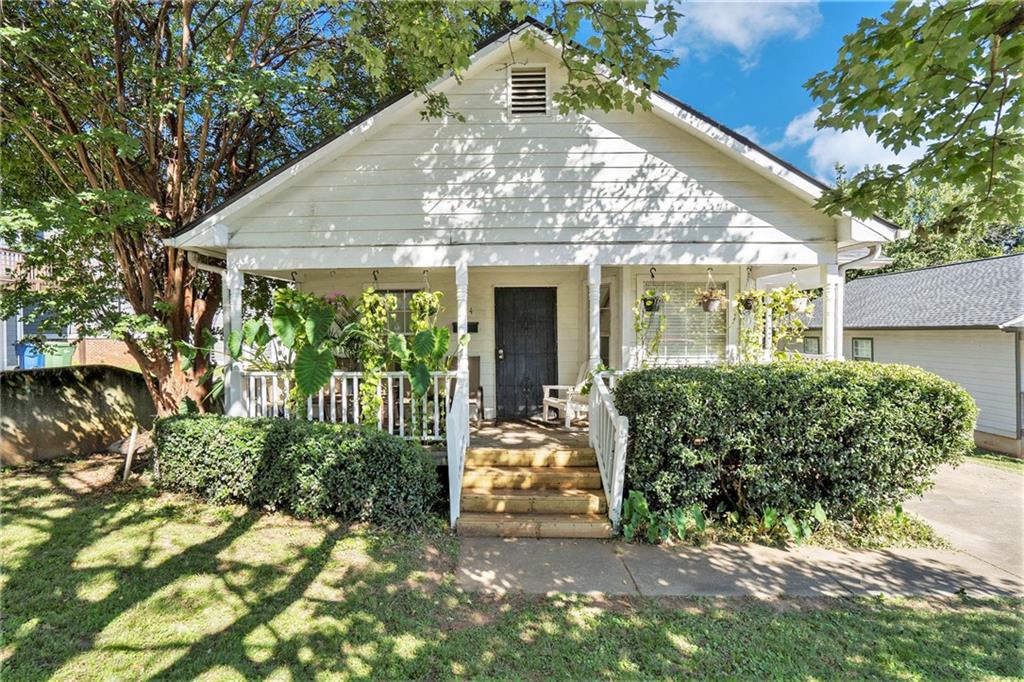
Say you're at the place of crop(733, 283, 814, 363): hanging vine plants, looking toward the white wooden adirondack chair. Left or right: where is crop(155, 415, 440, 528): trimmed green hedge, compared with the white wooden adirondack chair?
left

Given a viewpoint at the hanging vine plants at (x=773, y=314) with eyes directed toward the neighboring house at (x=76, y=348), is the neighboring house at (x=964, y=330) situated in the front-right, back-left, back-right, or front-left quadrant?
back-right

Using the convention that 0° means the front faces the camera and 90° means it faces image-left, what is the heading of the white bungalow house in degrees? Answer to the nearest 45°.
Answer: approximately 0°

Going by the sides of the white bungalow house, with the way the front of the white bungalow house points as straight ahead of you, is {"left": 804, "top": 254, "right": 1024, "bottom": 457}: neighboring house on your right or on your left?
on your left

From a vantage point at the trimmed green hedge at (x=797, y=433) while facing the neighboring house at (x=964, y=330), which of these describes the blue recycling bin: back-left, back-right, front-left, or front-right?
back-left

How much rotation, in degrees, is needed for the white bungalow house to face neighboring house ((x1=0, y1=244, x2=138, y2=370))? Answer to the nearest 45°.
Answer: approximately 135° to its right

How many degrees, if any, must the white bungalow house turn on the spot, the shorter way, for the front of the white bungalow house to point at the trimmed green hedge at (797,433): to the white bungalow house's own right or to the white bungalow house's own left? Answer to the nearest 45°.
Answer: approximately 45° to the white bungalow house's own left

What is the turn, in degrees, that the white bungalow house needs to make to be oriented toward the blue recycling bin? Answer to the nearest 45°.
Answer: approximately 135° to its right

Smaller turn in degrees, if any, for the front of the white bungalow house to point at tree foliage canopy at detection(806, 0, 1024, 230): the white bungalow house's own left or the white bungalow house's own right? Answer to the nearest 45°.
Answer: approximately 45° to the white bungalow house's own left
